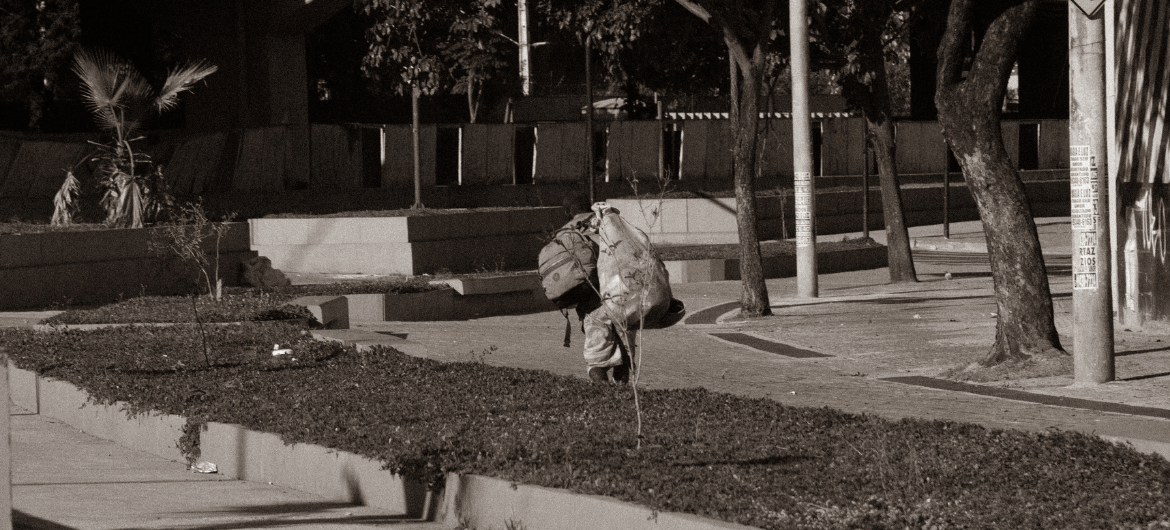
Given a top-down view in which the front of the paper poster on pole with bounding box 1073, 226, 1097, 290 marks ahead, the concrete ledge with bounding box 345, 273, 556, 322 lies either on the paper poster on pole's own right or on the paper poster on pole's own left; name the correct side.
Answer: on the paper poster on pole's own right

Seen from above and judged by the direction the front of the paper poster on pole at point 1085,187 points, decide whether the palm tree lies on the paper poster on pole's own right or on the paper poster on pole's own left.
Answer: on the paper poster on pole's own right

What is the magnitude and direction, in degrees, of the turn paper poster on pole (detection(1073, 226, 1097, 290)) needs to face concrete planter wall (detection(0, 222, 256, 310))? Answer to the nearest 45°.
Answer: approximately 90° to its right

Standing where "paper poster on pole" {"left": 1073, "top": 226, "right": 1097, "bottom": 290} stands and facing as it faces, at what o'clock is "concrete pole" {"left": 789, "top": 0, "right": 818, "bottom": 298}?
The concrete pole is roughly at 5 o'clock from the paper poster on pole.

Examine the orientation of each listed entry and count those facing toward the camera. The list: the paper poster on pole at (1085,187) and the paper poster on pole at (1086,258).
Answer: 2

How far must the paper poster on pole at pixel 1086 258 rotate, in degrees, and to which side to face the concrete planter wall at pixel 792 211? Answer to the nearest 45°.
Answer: approximately 180°

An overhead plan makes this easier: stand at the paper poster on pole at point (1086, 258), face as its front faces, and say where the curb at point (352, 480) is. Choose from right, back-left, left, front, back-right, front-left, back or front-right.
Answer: front-right

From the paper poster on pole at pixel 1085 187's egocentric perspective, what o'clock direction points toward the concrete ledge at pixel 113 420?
The concrete ledge is roughly at 2 o'clock from the paper poster on pole.

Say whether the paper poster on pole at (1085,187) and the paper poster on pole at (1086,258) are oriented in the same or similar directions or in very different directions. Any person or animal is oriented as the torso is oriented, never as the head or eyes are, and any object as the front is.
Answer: same or similar directions

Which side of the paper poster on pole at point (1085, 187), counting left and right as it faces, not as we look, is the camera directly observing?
front

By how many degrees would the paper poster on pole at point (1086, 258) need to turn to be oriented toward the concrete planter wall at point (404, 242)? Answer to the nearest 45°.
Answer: approximately 135° to its right

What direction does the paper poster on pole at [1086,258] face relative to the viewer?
toward the camera

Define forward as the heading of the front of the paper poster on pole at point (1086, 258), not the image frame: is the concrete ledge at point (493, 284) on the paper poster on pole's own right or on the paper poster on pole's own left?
on the paper poster on pole's own right

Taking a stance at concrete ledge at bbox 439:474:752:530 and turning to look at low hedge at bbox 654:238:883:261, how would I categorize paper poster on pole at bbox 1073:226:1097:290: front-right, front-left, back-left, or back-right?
front-right

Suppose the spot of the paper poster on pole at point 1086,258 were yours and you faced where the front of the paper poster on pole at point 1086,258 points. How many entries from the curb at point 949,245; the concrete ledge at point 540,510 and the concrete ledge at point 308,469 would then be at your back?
1
